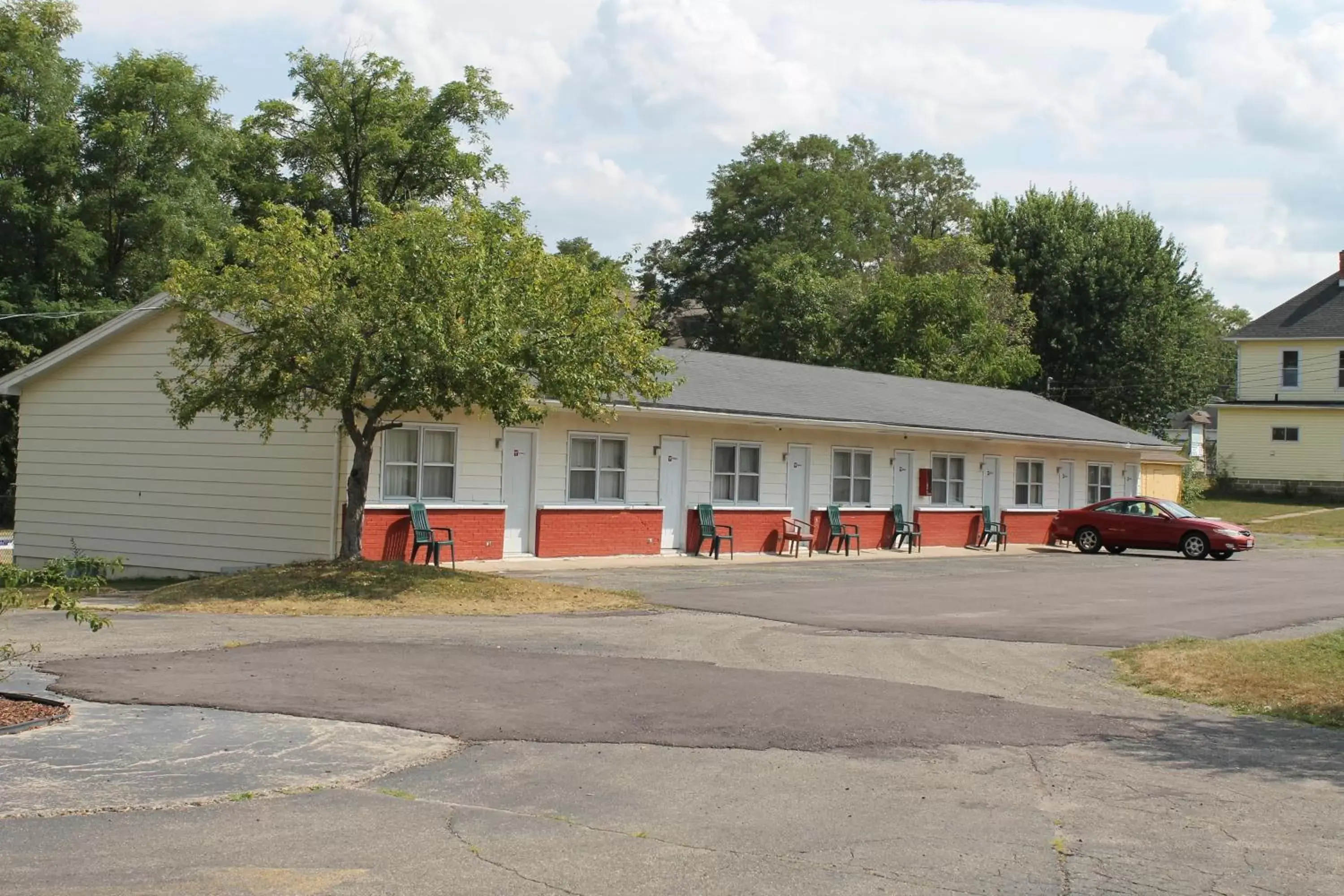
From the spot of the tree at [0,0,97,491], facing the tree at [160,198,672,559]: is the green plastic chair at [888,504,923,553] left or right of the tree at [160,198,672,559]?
left

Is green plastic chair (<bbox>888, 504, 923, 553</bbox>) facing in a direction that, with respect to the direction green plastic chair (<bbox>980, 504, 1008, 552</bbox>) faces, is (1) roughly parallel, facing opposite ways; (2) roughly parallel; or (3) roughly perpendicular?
roughly parallel

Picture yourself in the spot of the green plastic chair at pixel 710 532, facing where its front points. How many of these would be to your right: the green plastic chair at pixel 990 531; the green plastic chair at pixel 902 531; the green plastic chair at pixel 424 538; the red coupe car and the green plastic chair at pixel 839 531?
1

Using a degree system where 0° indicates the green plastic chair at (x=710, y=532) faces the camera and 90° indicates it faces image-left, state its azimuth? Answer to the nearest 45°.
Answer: approximately 315°

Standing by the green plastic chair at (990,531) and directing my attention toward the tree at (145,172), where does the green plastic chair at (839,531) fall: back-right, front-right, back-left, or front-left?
front-left

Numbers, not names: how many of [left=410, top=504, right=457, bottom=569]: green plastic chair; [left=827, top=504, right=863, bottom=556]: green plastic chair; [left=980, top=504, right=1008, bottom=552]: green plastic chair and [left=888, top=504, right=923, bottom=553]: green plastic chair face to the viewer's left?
0

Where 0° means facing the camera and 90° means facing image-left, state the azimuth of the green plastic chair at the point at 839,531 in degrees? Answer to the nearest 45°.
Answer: approximately 315°

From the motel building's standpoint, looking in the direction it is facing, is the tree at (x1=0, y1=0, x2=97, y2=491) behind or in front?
behind

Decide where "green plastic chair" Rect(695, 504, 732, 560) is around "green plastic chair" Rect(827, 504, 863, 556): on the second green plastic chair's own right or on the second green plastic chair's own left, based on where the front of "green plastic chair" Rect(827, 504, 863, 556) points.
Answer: on the second green plastic chair's own right

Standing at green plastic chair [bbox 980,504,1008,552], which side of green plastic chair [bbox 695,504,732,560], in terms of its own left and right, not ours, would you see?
left

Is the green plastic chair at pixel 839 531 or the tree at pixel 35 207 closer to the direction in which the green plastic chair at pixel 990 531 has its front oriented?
the green plastic chair

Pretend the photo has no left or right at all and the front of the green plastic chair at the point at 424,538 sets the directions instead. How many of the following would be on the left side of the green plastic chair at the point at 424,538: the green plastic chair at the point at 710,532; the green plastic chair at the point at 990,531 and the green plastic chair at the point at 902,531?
3

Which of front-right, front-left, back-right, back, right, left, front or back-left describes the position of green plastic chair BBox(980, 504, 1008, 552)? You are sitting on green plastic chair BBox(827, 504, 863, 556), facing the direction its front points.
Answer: left

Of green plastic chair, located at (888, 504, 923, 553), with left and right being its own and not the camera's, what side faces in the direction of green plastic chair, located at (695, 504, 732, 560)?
right

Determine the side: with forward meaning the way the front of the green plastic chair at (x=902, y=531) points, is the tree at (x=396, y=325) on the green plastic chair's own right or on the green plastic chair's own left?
on the green plastic chair's own right

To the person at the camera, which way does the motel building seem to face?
facing the viewer and to the right of the viewer
